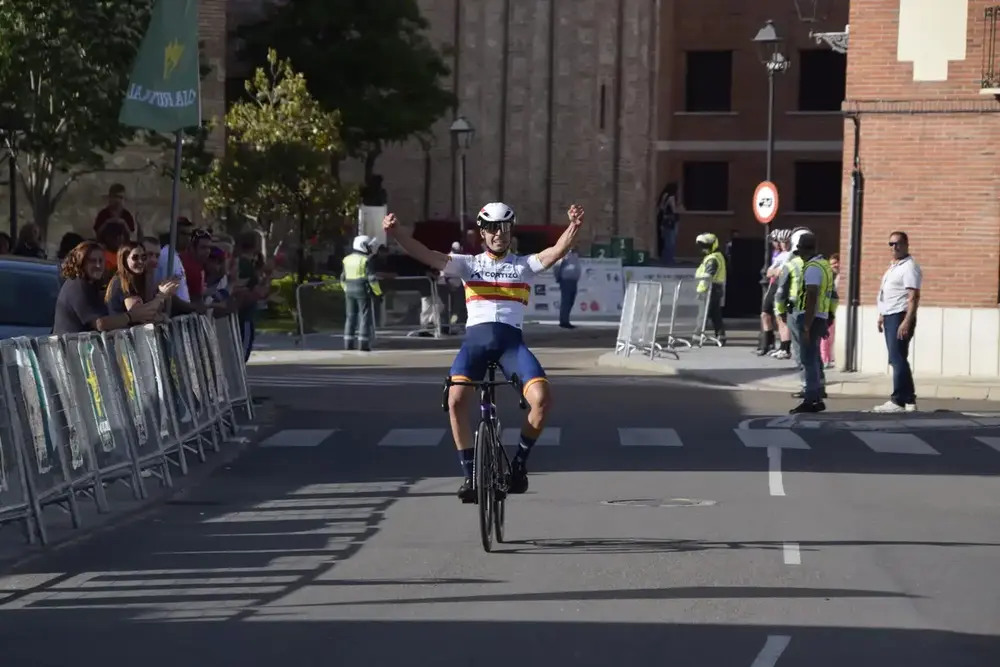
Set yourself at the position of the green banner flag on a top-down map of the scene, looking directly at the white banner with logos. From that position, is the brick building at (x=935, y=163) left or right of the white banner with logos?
right

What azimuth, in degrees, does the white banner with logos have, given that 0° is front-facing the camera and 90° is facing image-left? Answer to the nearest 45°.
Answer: approximately 0°

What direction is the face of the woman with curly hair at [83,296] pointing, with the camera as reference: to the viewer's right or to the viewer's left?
to the viewer's right

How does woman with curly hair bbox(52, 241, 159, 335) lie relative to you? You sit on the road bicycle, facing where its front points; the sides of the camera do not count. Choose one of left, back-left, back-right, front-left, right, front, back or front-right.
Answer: back-right
